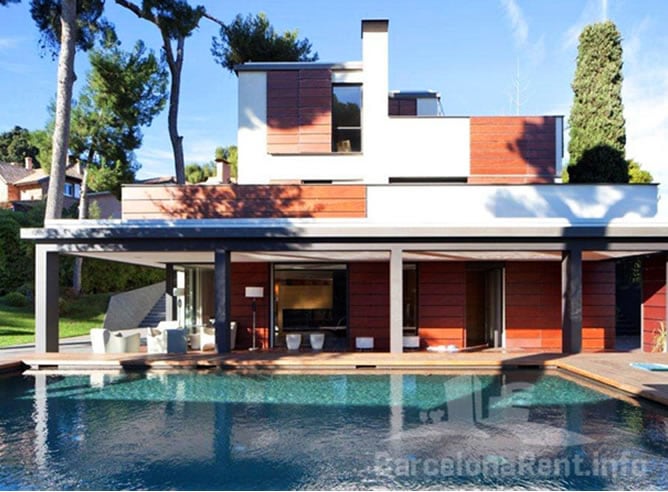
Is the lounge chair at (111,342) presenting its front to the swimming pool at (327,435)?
no

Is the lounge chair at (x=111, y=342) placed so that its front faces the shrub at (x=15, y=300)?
no

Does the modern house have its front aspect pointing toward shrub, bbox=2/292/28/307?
no

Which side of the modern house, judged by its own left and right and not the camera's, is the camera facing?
front

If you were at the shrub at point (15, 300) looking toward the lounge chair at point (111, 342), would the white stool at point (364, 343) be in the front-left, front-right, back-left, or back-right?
front-left
